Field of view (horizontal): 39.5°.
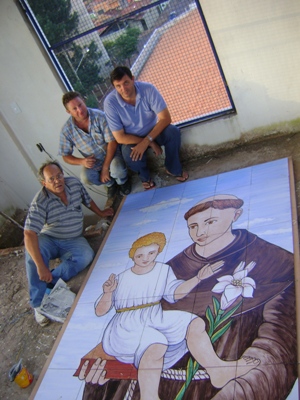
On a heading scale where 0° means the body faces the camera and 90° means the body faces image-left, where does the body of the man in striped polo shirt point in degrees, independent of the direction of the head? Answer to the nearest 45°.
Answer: approximately 315°

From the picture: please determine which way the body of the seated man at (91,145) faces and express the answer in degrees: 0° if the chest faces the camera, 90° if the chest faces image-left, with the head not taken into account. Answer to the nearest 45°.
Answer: approximately 315°

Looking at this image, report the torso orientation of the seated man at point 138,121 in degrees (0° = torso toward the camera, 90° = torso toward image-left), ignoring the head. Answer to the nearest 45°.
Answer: approximately 0°
